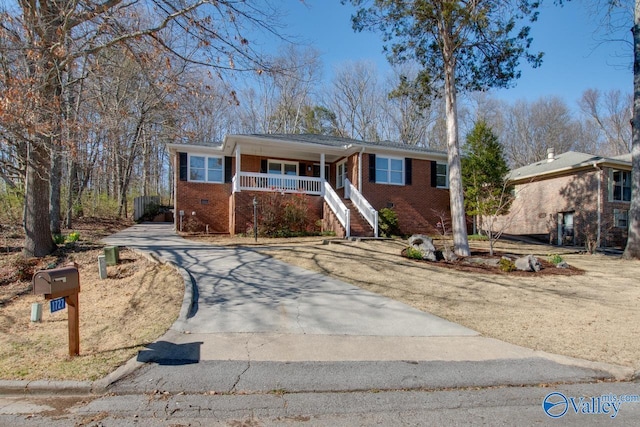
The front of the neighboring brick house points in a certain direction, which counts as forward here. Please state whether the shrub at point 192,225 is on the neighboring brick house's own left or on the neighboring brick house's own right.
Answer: on the neighboring brick house's own right

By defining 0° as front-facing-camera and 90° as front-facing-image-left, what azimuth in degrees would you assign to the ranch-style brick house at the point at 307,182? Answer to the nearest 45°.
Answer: approximately 0°

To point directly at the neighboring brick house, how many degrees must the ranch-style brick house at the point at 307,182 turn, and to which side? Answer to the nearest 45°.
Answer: approximately 90° to its left

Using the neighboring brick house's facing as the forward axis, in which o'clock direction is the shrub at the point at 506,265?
The shrub is roughly at 2 o'clock from the neighboring brick house.

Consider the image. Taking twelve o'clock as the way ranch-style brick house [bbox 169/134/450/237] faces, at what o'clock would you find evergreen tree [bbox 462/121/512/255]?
The evergreen tree is roughly at 9 o'clock from the ranch-style brick house.

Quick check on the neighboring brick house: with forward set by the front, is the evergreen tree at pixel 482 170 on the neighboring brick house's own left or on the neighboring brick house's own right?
on the neighboring brick house's own right

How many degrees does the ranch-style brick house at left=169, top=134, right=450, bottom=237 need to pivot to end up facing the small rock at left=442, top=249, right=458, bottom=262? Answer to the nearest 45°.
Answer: approximately 45° to its left
